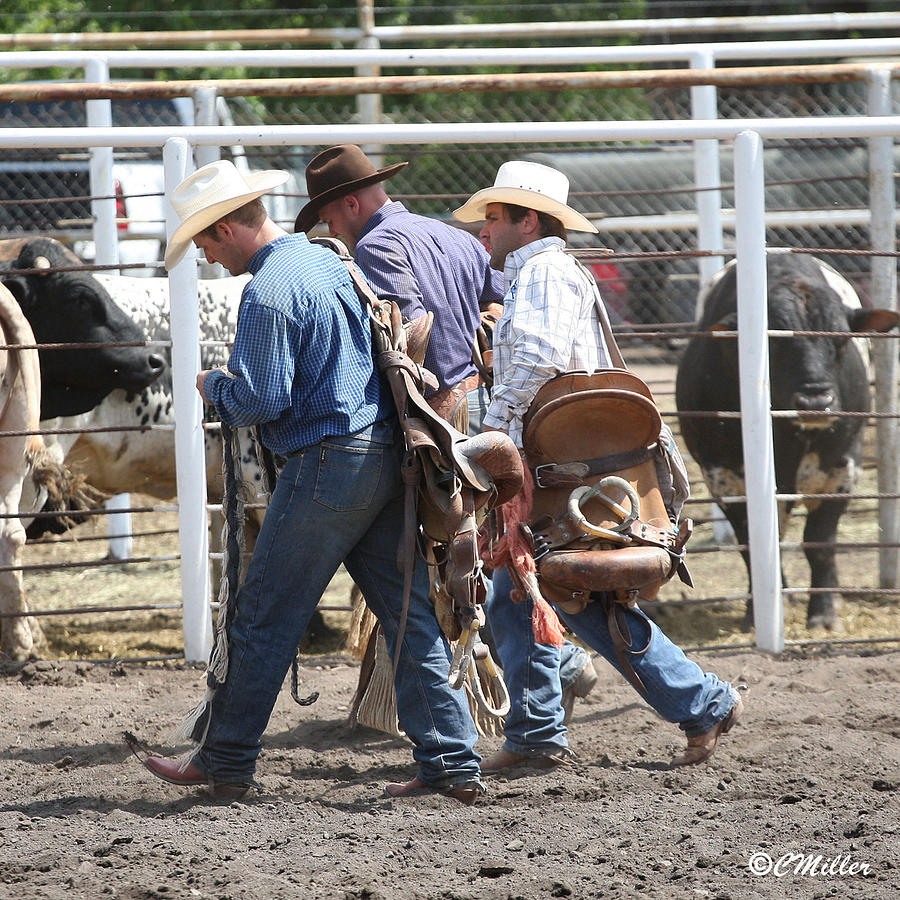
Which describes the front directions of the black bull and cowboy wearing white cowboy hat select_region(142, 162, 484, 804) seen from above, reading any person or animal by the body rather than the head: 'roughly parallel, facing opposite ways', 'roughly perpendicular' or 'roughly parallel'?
roughly perpendicular

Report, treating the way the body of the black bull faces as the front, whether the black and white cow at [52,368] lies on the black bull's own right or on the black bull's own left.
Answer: on the black bull's own right

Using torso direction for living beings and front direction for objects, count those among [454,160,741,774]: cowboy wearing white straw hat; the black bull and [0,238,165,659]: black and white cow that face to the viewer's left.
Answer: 1

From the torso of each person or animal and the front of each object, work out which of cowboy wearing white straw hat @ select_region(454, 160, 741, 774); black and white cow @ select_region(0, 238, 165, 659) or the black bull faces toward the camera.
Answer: the black bull

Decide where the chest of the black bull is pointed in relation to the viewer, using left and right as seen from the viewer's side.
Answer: facing the viewer
